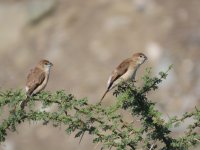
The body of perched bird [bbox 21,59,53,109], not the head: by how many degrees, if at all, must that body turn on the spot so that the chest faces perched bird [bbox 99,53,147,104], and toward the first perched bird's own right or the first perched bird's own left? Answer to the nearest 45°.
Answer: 0° — it already faces it

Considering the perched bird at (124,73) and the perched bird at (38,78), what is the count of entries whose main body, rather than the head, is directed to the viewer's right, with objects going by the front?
2

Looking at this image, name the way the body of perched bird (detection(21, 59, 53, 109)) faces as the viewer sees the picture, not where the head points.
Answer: to the viewer's right

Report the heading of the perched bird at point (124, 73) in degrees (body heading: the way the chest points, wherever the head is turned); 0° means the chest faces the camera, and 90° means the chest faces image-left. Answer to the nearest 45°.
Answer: approximately 270°

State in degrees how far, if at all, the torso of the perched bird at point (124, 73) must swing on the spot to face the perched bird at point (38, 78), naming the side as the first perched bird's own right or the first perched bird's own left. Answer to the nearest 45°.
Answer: approximately 180°
